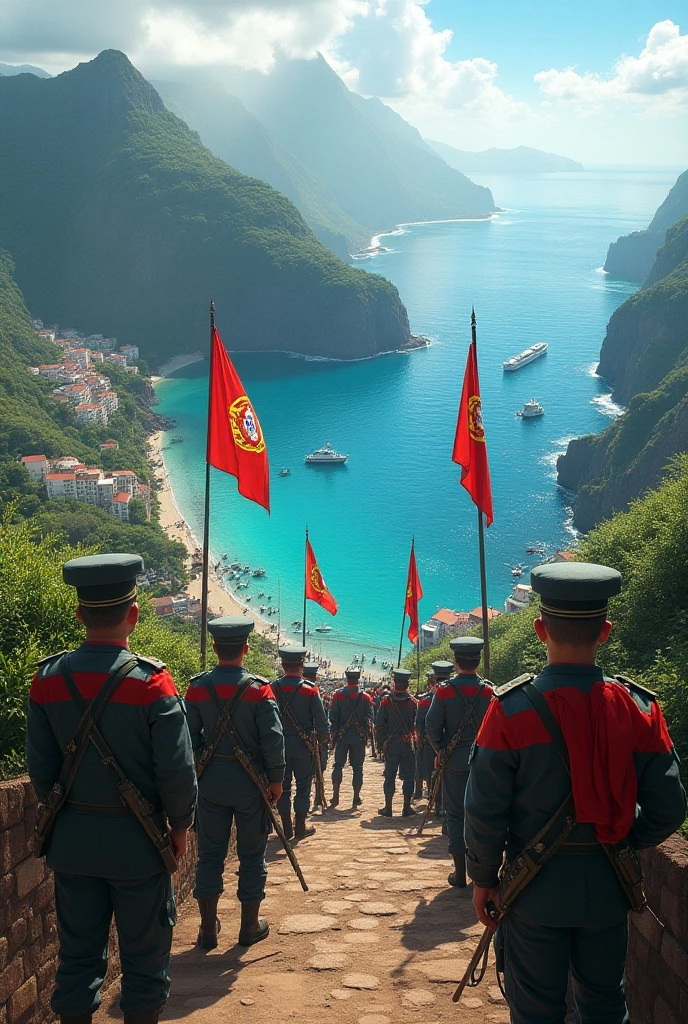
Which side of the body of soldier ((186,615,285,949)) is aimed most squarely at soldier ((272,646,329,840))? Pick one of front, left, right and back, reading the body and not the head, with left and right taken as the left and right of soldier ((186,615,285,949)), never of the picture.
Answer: front

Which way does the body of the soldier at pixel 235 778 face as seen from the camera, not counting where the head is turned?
away from the camera

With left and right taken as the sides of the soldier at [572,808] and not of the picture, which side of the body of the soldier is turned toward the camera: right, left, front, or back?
back

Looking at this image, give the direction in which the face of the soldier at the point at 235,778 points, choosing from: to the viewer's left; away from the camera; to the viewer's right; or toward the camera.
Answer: away from the camera
